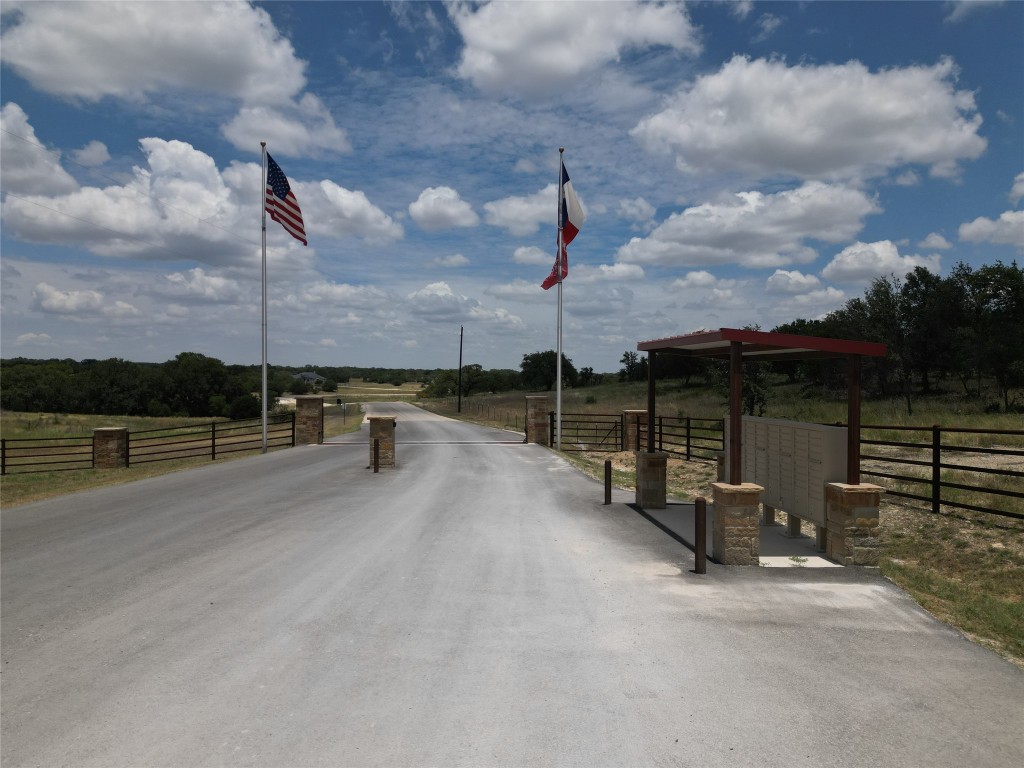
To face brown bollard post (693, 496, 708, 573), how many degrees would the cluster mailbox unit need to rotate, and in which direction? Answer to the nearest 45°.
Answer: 0° — it already faces it

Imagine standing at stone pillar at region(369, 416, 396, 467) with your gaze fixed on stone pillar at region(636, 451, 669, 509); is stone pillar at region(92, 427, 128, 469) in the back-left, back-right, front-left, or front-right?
back-right

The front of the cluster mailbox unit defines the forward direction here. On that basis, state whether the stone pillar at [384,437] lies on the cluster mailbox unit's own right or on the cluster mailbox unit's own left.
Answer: on the cluster mailbox unit's own right

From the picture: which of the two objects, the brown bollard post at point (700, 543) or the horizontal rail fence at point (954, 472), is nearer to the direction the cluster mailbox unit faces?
the brown bollard post

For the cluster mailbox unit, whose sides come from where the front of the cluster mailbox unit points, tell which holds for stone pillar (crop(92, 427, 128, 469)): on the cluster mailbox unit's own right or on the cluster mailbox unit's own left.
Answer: on the cluster mailbox unit's own right

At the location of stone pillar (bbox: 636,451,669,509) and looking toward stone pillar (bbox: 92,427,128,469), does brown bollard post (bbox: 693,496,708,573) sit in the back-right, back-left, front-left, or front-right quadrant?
back-left

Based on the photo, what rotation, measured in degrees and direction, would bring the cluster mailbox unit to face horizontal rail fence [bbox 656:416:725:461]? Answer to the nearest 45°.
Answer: approximately 135° to its right

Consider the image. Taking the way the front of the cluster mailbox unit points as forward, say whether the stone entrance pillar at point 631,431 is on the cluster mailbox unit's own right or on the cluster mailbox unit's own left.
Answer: on the cluster mailbox unit's own right

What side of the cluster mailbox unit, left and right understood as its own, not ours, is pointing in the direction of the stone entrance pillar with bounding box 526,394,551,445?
right

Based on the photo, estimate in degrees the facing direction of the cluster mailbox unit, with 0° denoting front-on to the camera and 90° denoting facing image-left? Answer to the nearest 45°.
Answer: approximately 45°

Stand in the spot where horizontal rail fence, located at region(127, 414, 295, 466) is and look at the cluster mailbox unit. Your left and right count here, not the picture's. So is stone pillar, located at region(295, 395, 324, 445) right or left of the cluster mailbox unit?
left

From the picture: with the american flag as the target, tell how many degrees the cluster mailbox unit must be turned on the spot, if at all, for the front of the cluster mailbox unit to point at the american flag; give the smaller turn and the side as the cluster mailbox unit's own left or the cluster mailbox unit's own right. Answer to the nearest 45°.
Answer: approximately 90° to the cluster mailbox unit's own right
